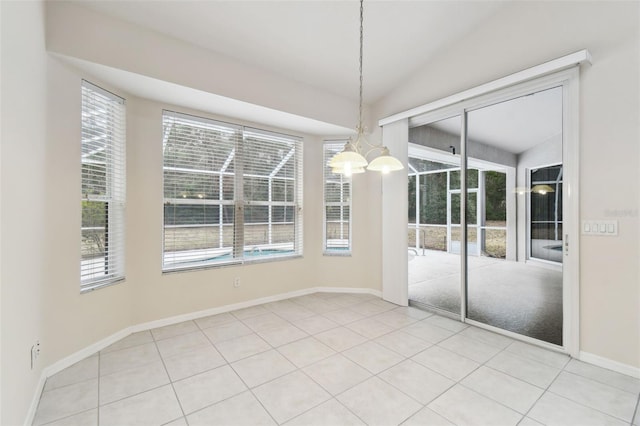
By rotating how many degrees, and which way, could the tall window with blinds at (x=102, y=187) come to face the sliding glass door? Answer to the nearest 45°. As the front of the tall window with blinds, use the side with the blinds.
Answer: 0° — it already faces it

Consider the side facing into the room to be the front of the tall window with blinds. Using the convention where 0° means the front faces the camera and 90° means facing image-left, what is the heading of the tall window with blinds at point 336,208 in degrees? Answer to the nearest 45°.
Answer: approximately 0°

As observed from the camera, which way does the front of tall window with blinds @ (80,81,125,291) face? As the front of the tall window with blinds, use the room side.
facing the viewer and to the right of the viewer

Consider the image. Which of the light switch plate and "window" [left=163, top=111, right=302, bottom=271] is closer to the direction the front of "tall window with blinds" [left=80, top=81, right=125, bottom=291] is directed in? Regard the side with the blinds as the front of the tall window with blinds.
the light switch plate

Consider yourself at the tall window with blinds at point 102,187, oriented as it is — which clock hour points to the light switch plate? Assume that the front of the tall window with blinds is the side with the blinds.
The light switch plate is roughly at 12 o'clock from the tall window with blinds.

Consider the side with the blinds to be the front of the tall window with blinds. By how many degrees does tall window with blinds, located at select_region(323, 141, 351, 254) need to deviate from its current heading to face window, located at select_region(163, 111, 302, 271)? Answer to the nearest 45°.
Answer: approximately 45° to its right

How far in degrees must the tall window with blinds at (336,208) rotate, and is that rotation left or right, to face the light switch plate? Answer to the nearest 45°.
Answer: approximately 45° to its left

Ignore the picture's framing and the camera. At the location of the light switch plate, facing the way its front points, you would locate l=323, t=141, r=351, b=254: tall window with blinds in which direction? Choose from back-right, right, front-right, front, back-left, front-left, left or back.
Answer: right
